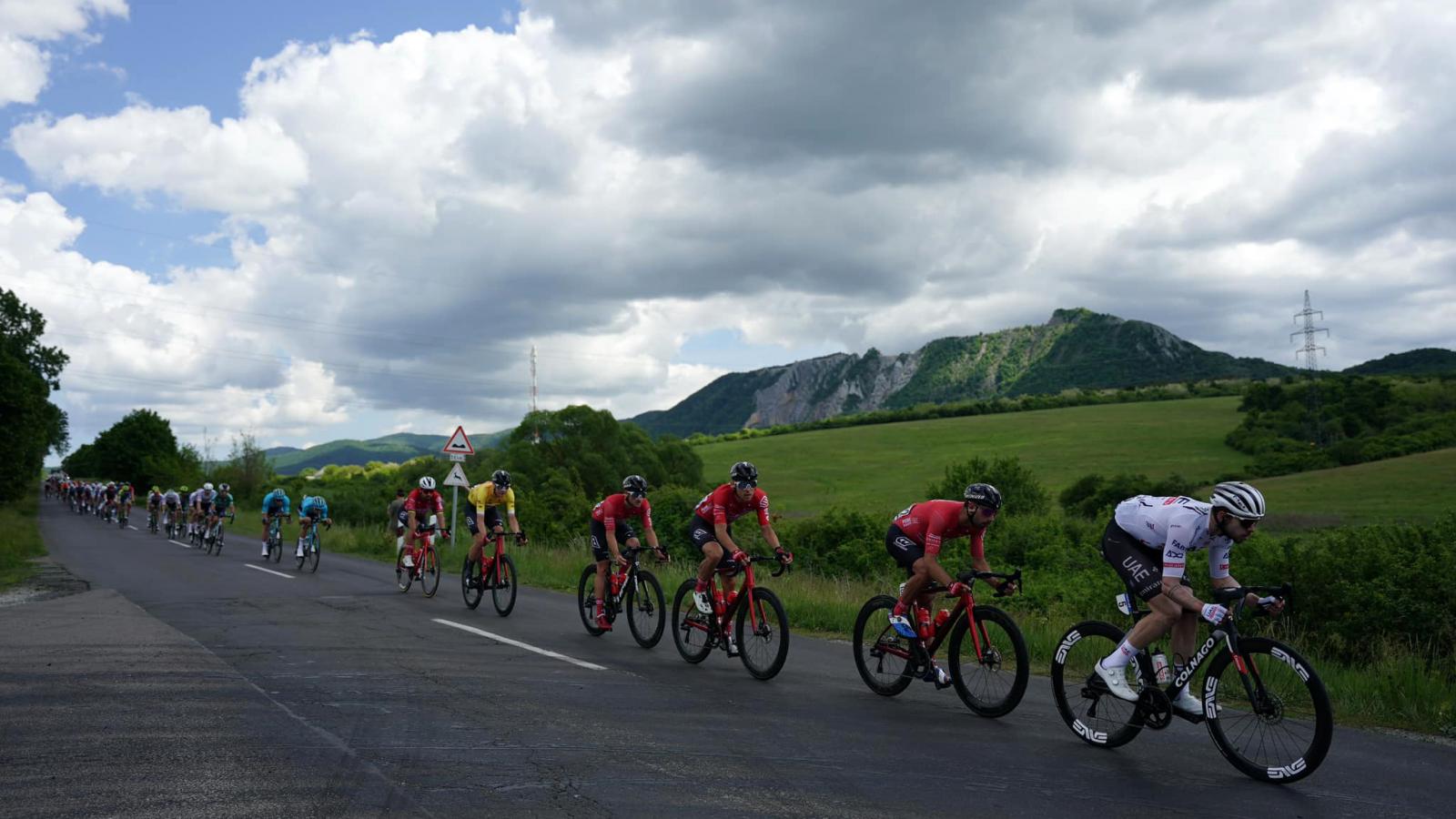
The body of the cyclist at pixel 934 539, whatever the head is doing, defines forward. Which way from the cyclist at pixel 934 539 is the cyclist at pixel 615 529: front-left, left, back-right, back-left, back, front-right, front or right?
back

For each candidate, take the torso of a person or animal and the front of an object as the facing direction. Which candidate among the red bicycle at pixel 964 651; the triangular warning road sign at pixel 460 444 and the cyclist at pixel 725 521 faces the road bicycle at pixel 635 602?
the triangular warning road sign

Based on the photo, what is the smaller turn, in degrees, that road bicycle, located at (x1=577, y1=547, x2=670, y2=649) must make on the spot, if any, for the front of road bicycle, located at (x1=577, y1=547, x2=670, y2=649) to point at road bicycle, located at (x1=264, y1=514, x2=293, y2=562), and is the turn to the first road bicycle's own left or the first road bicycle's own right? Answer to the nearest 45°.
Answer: approximately 180°

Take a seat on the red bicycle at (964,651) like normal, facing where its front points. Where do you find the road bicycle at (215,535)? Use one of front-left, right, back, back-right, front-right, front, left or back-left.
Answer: back

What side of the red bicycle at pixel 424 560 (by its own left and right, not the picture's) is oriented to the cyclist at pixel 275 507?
back

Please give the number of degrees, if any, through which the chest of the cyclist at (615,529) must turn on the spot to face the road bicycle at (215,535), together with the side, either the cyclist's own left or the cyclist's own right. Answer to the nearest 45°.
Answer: approximately 180°

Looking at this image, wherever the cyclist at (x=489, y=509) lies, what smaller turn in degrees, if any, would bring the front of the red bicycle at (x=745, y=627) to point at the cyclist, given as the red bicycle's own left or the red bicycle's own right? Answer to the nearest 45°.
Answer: approximately 180°

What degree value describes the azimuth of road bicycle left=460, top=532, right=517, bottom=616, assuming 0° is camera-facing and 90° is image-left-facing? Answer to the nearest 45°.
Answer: approximately 315°

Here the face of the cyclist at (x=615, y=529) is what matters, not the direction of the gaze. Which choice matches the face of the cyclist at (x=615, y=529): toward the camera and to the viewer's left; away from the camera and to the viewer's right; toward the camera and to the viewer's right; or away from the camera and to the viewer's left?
toward the camera and to the viewer's right

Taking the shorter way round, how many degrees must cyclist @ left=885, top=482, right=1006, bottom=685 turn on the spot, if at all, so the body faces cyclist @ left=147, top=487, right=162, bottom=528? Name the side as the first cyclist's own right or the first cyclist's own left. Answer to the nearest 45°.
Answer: approximately 180°

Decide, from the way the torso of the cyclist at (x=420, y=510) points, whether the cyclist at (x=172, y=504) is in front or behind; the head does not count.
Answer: behind

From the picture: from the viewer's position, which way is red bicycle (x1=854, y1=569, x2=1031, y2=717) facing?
facing the viewer and to the right of the viewer

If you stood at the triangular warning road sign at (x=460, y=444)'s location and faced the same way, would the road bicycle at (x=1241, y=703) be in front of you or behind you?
in front

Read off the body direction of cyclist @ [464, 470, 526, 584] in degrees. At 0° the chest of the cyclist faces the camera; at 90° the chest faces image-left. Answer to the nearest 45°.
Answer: approximately 315°

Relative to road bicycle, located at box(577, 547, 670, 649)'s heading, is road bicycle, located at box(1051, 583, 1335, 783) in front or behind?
in front

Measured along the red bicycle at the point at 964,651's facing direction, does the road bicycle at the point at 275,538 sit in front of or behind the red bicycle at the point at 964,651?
behind

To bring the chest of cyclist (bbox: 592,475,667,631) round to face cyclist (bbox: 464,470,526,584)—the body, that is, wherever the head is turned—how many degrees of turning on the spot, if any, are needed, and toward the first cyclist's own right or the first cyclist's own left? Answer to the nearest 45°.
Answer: approximately 180°
